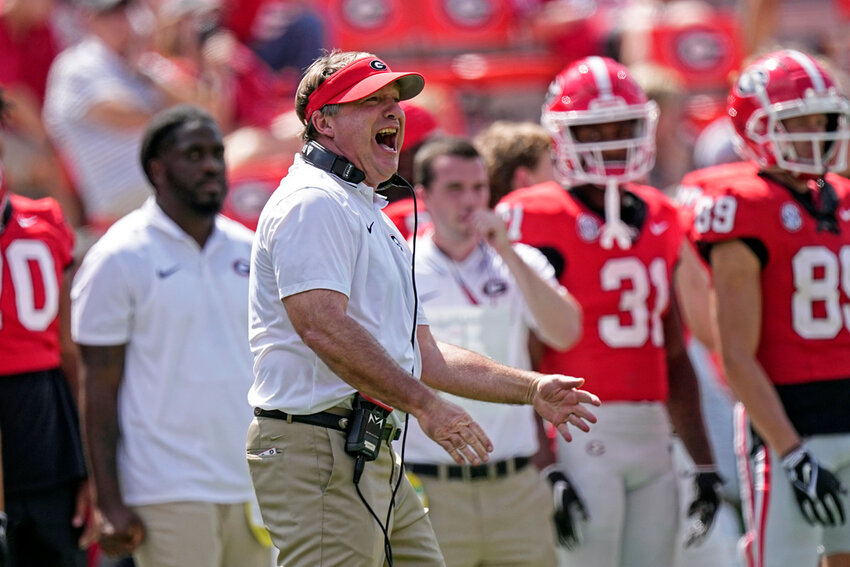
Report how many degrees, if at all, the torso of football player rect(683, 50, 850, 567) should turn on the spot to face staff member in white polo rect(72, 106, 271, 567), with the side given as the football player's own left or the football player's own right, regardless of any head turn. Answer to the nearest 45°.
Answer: approximately 135° to the football player's own right

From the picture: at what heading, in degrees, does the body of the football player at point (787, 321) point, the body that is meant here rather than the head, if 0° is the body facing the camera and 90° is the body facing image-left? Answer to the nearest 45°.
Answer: approximately 315°

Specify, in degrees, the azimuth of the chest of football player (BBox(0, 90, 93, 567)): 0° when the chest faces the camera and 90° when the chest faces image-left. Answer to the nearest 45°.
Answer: approximately 0°

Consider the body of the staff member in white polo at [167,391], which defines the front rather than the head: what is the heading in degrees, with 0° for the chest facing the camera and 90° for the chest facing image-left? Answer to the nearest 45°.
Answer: approximately 315°

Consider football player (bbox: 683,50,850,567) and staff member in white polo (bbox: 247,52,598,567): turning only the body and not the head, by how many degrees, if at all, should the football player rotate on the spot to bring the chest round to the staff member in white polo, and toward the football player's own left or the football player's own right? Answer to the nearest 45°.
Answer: approximately 90° to the football player's own right

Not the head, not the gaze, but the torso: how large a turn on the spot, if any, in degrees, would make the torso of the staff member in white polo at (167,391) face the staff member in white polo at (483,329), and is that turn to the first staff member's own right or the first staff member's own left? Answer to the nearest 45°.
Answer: approximately 45° to the first staff member's own left

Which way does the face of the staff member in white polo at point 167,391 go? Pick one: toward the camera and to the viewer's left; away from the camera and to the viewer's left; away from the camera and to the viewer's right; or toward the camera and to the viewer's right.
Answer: toward the camera and to the viewer's right
